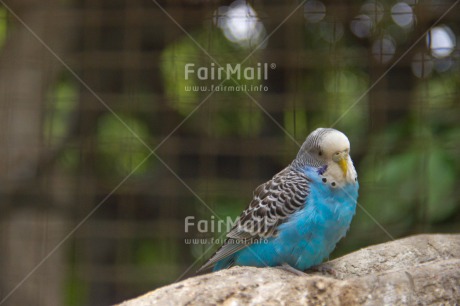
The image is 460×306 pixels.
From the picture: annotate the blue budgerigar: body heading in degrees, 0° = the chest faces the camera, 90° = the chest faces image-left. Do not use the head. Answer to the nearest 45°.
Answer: approximately 315°
